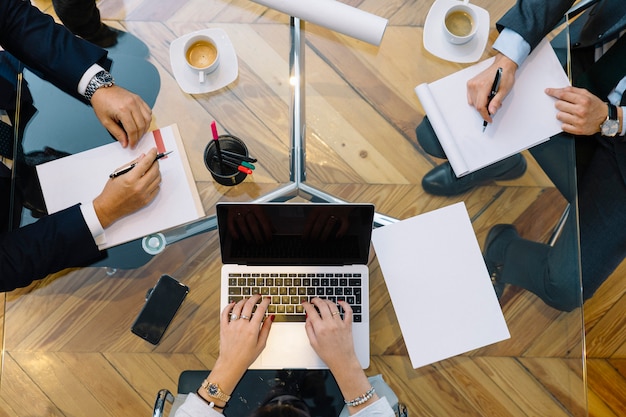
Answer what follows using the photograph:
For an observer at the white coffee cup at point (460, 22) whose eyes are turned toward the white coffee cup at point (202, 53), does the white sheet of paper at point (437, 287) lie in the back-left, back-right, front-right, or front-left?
front-left

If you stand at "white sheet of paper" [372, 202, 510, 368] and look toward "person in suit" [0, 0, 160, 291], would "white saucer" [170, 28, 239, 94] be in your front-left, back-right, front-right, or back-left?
front-right

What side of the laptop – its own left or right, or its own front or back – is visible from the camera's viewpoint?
front
